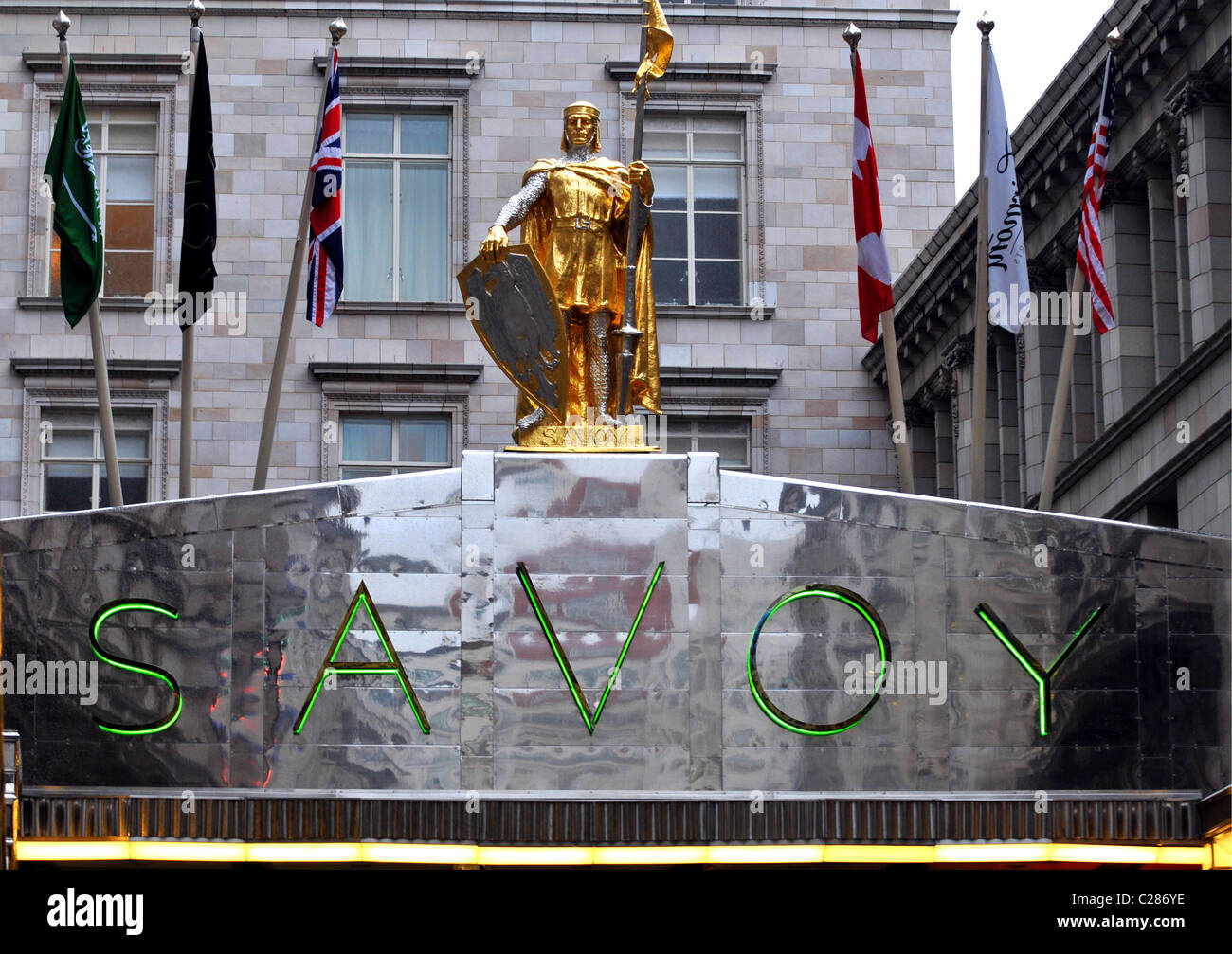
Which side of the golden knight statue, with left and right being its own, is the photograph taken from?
front

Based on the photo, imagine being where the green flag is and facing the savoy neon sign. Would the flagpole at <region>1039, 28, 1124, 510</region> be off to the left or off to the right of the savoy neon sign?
left

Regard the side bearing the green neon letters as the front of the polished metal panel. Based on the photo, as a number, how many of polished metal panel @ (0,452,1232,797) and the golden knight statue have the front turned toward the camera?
2

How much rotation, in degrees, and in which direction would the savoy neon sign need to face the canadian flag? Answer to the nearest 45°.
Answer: approximately 135° to its left

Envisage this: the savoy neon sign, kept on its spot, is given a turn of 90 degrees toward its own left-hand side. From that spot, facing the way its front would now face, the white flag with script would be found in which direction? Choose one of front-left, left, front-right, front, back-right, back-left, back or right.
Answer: front-left

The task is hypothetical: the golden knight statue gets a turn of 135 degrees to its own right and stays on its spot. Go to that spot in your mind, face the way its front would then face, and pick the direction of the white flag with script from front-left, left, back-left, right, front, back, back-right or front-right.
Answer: right

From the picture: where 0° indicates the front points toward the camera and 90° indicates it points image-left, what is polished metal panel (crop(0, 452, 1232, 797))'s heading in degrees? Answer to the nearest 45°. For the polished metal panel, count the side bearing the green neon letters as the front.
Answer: approximately 0°

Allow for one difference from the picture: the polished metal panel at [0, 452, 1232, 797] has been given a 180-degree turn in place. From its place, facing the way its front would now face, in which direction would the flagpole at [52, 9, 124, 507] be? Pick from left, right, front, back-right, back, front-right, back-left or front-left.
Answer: front-left

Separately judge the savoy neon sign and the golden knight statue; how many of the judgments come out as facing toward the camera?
2
